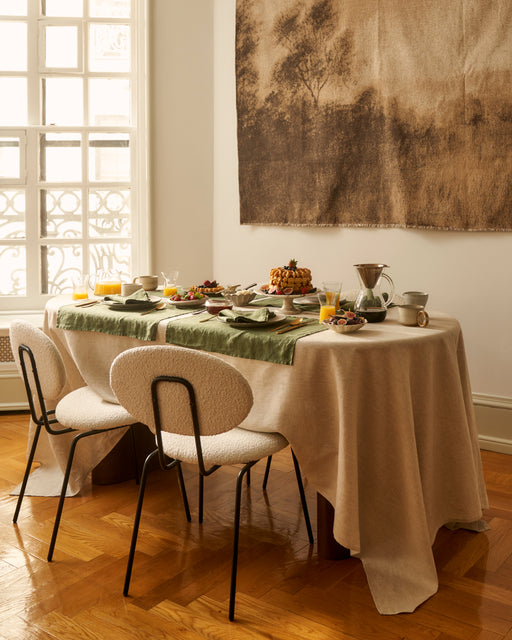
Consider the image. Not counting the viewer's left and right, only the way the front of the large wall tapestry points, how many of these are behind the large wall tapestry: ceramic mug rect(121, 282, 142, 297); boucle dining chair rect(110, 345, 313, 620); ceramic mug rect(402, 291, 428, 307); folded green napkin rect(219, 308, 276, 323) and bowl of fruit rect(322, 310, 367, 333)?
0

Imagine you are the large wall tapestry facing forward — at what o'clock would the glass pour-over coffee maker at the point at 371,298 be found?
The glass pour-over coffee maker is roughly at 12 o'clock from the large wall tapestry.

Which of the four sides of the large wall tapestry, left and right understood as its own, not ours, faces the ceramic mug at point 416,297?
front

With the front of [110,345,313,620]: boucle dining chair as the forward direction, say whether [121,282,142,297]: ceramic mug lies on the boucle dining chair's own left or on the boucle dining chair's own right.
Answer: on the boucle dining chair's own left

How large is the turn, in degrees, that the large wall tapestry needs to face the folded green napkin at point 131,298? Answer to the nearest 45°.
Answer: approximately 45° to its right

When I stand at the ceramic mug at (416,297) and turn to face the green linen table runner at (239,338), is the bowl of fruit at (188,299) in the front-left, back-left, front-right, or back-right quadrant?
front-right

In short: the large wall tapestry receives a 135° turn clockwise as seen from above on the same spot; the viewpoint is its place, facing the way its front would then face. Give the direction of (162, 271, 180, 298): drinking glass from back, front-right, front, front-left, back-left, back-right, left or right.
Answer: left

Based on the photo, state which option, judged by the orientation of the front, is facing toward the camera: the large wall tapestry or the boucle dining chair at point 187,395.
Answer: the large wall tapestry

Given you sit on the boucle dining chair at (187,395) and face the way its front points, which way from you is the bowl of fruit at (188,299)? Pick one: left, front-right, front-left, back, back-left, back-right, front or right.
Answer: front-left

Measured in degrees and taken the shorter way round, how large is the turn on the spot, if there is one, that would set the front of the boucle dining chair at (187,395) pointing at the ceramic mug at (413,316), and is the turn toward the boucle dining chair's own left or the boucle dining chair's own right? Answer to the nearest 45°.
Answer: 0° — it already faces it

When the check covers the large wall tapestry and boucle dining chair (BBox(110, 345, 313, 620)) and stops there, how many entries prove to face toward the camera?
1

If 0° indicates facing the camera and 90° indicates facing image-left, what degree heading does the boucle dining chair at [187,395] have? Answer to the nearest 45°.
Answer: approximately 225°

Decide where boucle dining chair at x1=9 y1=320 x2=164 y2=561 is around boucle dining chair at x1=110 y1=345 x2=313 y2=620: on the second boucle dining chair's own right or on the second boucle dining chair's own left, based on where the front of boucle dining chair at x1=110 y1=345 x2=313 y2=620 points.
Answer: on the second boucle dining chair's own left

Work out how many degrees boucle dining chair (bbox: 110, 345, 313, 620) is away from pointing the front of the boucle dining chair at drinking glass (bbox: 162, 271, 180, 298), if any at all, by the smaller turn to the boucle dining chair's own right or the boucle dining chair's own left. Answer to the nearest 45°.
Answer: approximately 45° to the boucle dining chair's own left

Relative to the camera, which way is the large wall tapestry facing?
toward the camera

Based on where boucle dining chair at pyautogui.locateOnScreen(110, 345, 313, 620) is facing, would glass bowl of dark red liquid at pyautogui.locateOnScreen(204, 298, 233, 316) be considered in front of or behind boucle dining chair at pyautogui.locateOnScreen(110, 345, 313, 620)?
in front
